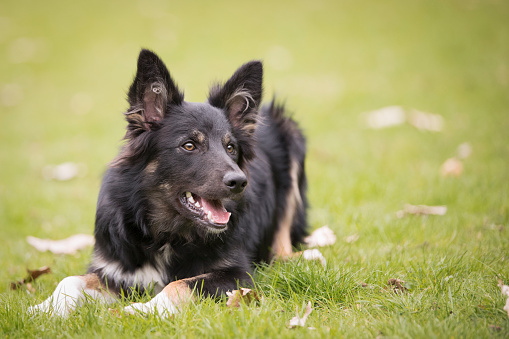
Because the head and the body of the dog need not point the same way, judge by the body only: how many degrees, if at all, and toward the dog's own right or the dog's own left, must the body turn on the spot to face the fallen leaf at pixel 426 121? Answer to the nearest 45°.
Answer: approximately 180°

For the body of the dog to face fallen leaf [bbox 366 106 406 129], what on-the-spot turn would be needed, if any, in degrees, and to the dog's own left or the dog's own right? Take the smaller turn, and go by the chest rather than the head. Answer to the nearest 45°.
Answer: approximately 180°

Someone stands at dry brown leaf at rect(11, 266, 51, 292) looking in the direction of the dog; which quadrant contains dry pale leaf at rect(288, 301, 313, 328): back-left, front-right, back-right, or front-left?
front-right

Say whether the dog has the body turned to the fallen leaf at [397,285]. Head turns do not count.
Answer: no

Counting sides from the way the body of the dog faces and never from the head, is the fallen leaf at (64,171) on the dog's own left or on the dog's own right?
on the dog's own right

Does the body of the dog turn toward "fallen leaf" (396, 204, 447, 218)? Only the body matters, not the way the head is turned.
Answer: no

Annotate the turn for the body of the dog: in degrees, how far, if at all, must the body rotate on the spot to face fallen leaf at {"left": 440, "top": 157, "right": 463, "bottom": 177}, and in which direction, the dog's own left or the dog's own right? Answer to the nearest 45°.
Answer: approximately 180°

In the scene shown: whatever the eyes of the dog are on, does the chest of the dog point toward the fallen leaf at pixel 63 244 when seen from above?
no

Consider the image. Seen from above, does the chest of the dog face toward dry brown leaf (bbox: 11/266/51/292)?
no

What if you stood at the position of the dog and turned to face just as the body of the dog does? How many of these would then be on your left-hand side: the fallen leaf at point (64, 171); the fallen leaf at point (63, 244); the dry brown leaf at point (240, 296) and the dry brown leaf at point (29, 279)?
1
